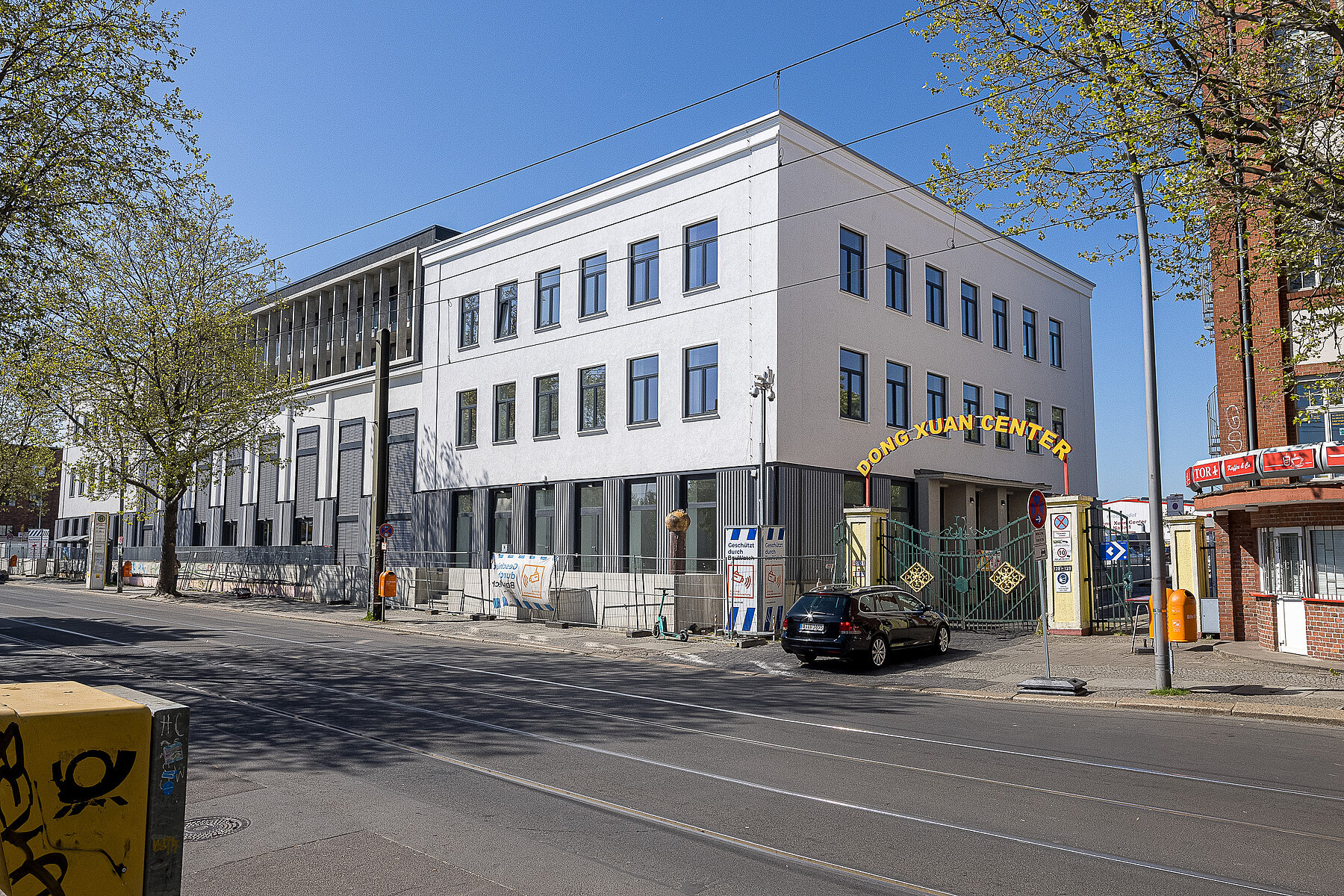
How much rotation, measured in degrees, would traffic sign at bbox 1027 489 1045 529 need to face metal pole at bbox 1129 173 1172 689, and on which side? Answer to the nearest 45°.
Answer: approximately 45° to its left

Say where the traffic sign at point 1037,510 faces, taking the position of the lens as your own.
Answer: facing the viewer and to the right of the viewer

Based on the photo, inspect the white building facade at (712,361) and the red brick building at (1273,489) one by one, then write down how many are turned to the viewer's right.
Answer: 0

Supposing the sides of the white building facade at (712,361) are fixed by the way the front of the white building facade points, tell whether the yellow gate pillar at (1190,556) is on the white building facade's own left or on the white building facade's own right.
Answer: on the white building facade's own left

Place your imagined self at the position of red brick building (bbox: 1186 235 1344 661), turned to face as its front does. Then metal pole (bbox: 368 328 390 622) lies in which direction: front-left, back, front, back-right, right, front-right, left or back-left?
front-right

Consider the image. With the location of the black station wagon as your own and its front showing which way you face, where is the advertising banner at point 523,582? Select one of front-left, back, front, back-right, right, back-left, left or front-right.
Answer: left

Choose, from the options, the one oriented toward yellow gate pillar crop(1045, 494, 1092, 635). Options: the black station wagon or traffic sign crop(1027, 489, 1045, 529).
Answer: the black station wagon
